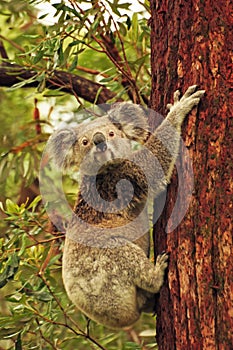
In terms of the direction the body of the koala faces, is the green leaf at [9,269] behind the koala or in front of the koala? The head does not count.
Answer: behind

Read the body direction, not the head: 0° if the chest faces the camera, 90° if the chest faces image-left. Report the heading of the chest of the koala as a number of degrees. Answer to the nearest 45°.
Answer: approximately 270°

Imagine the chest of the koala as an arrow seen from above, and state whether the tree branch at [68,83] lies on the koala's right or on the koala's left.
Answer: on the koala's left
